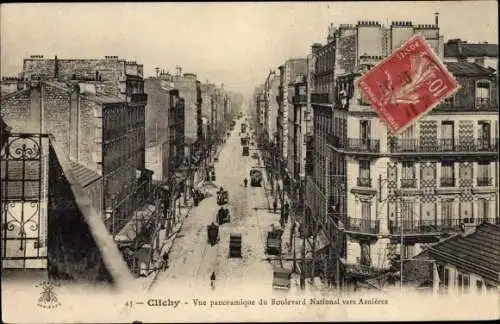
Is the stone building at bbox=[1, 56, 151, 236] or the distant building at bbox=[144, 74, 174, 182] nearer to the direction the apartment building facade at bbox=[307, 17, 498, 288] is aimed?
the stone building

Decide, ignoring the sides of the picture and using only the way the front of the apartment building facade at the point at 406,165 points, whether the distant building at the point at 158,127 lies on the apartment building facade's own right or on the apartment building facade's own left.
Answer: on the apartment building facade's own right

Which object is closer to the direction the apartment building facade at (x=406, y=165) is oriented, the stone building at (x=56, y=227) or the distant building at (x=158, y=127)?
the stone building

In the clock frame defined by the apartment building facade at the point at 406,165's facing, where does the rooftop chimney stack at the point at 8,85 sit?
The rooftop chimney stack is roughly at 2 o'clock from the apartment building facade.
